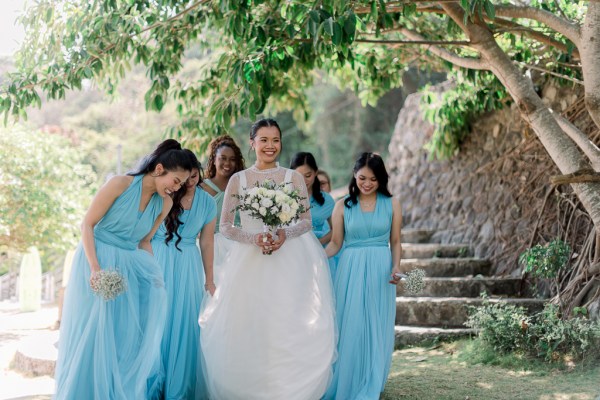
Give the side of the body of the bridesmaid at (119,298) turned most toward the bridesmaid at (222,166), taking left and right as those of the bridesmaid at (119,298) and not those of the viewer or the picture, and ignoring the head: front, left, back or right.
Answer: left

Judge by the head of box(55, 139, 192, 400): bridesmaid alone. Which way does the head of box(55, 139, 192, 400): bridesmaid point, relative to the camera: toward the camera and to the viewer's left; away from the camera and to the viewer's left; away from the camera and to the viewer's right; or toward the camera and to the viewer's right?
toward the camera and to the viewer's right

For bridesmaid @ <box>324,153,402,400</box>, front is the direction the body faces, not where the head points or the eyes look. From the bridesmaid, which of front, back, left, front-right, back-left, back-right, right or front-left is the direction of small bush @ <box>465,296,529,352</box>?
back-left

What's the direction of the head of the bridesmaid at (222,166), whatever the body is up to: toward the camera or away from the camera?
toward the camera

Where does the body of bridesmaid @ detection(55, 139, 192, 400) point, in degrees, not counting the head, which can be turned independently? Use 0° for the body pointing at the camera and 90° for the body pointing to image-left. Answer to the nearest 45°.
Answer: approximately 315°

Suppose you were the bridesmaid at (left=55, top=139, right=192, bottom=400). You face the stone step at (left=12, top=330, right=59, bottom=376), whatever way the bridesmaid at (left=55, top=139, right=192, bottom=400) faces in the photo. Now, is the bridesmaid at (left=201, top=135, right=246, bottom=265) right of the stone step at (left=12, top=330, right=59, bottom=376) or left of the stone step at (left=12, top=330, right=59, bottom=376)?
right

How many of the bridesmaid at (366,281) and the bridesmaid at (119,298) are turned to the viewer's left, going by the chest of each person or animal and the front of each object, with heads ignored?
0

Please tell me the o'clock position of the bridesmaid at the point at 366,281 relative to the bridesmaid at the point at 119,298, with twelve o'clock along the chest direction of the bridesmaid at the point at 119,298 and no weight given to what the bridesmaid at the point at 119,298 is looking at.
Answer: the bridesmaid at the point at 366,281 is roughly at 10 o'clock from the bridesmaid at the point at 119,298.

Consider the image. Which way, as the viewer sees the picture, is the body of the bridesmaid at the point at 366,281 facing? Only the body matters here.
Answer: toward the camera

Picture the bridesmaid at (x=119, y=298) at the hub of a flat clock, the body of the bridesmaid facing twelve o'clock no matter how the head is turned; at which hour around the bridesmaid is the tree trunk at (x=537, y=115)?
The tree trunk is roughly at 10 o'clock from the bridesmaid.

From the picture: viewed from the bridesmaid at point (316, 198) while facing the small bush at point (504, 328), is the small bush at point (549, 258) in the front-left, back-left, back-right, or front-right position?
front-left

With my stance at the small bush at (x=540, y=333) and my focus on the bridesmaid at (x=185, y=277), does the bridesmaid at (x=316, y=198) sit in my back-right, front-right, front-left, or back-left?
front-right

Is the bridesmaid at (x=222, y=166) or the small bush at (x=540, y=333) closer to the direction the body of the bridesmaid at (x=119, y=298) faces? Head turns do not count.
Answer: the small bush
